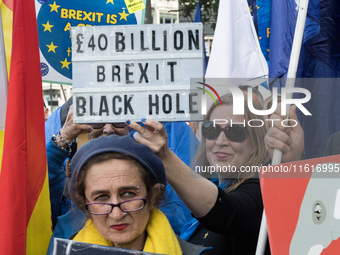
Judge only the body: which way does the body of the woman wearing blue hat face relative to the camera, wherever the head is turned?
toward the camera

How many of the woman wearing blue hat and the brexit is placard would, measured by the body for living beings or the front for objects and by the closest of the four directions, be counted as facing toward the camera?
2

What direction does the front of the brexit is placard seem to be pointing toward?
toward the camera

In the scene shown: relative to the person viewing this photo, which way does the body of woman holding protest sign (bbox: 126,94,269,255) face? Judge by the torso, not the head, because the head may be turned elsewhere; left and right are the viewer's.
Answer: facing the viewer and to the left of the viewer

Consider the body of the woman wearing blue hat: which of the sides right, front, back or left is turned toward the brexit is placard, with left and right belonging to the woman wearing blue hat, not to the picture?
back

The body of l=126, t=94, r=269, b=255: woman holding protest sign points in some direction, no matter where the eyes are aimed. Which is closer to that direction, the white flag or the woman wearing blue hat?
the woman wearing blue hat

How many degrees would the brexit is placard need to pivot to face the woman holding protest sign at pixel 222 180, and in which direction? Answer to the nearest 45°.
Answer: approximately 45° to its left

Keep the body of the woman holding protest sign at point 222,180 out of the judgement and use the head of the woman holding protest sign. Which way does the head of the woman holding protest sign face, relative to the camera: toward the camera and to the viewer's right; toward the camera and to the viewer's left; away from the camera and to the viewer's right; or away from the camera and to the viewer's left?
toward the camera and to the viewer's left
